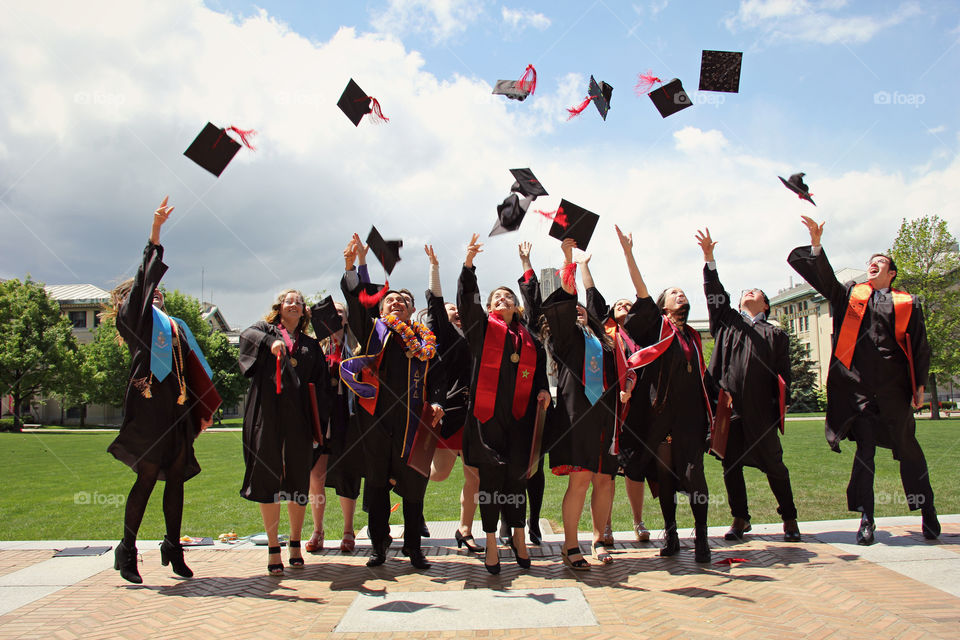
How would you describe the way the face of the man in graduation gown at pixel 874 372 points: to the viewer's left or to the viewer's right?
to the viewer's left

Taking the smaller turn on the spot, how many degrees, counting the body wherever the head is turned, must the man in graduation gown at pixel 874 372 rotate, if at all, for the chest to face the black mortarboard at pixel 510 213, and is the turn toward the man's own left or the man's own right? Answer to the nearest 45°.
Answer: approximately 45° to the man's own right

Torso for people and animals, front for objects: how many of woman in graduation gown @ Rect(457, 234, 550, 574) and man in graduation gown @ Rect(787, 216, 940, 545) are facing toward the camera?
2

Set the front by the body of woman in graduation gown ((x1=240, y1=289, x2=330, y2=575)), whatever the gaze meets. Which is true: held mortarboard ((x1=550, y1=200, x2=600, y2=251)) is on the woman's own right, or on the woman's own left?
on the woman's own left

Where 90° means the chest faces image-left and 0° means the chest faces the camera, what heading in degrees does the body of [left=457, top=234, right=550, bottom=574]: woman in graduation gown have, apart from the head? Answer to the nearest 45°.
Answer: approximately 0°

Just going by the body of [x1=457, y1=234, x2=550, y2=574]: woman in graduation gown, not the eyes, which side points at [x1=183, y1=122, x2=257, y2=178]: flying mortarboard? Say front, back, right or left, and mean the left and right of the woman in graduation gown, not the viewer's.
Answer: right

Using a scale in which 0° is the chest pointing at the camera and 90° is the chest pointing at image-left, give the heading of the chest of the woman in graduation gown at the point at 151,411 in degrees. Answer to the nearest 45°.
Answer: approximately 315°
